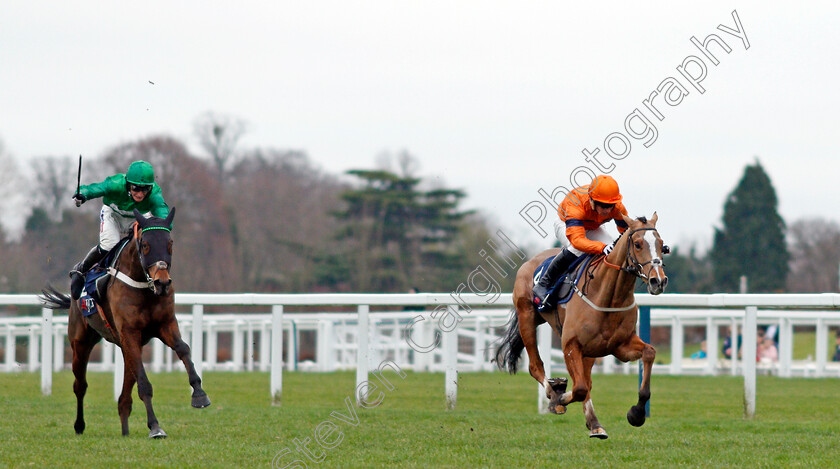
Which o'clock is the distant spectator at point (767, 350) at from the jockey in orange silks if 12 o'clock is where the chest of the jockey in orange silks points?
The distant spectator is roughly at 8 o'clock from the jockey in orange silks.

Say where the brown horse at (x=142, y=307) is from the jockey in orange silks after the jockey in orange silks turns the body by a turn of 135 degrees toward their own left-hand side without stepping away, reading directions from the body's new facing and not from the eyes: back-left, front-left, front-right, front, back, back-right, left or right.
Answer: left

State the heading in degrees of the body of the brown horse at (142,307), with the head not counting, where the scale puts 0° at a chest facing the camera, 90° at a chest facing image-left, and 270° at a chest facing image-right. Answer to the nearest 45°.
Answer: approximately 315°

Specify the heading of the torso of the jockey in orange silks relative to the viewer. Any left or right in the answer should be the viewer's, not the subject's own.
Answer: facing the viewer and to the right of the viewer

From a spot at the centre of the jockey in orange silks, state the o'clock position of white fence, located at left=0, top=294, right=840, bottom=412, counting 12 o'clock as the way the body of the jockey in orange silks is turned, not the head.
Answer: The white fence is roughly at 7 o'clock from the jockey in orange silks.

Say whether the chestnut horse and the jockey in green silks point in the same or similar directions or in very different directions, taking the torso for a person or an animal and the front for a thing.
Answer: same or similar directions

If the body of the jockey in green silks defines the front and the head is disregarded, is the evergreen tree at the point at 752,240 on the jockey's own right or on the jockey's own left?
on the jockey's own left

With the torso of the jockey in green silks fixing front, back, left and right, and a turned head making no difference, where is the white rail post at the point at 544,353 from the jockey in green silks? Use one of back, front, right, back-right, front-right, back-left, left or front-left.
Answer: front-left

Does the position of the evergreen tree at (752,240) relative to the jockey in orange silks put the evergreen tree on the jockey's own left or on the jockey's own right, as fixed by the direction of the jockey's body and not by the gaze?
on the jockey's own left

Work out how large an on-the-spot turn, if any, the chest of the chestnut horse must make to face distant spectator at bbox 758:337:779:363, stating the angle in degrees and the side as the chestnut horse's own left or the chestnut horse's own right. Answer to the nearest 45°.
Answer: approximately 135° to the chestnut horse's own left

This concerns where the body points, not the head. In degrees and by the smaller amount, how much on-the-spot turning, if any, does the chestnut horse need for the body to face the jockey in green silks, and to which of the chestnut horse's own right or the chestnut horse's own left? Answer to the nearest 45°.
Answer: approximately 135° to the chestnut horse's own right

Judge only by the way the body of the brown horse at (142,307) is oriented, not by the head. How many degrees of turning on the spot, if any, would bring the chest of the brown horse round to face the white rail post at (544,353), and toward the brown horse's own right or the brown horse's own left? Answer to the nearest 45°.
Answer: approximately 45° to the brown horse's own left
